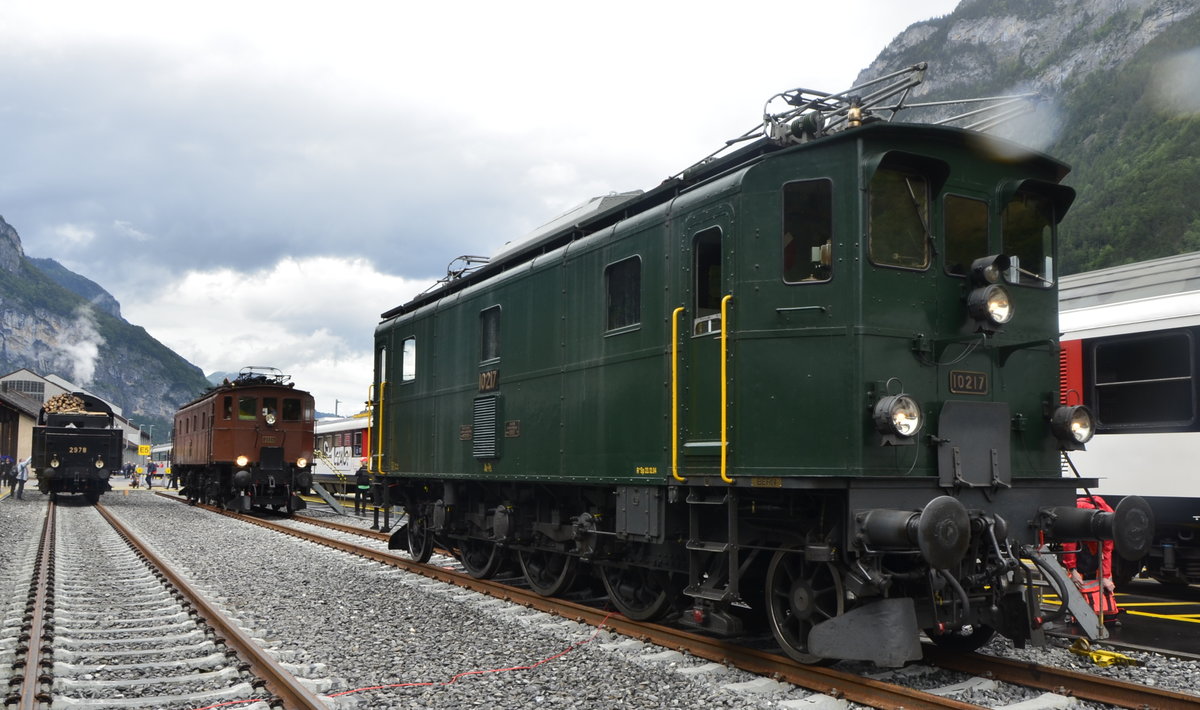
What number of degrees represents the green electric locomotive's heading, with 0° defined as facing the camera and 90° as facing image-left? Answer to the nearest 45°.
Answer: approximately 315°

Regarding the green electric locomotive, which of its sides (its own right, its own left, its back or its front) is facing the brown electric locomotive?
back

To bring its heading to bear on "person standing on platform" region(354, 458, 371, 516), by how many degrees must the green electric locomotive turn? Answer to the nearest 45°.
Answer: approximately 180°
